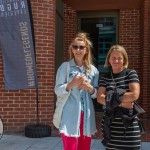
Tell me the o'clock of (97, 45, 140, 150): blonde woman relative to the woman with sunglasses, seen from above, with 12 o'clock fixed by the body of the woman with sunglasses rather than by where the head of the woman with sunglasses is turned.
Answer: The blonde woman is roughly at 10 o'clock from the woman with sunglasses.

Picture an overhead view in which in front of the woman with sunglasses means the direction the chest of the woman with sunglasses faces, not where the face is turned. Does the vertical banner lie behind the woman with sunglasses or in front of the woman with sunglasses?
behind

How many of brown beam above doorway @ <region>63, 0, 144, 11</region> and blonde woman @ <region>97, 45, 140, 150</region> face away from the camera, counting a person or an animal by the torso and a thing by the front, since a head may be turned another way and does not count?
0

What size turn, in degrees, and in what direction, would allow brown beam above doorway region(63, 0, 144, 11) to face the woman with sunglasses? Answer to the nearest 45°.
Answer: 0° — it already faces them
